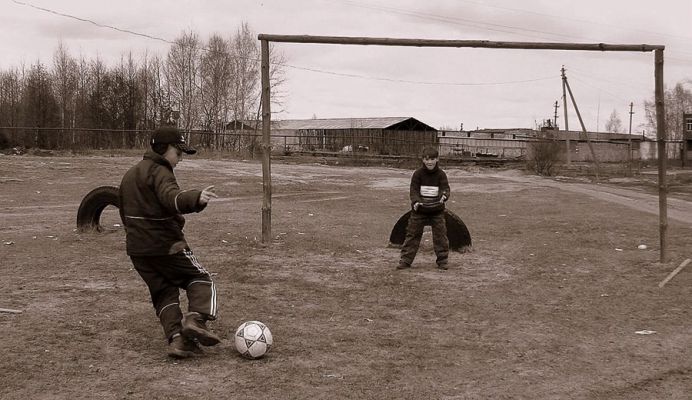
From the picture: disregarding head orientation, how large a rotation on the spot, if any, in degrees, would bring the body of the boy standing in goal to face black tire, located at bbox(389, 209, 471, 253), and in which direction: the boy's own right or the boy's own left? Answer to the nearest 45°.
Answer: approximately 180°

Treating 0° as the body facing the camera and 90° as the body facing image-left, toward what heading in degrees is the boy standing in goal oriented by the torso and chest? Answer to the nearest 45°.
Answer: approximately 0°

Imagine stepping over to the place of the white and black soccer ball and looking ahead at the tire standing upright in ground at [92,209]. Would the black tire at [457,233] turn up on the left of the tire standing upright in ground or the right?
right

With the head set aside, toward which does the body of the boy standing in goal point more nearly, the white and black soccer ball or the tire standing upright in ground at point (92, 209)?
the white and black soccer ball

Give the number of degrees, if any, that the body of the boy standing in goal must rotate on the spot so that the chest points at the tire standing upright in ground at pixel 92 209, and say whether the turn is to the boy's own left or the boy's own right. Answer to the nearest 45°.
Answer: approximately 135° to the boy's own right
